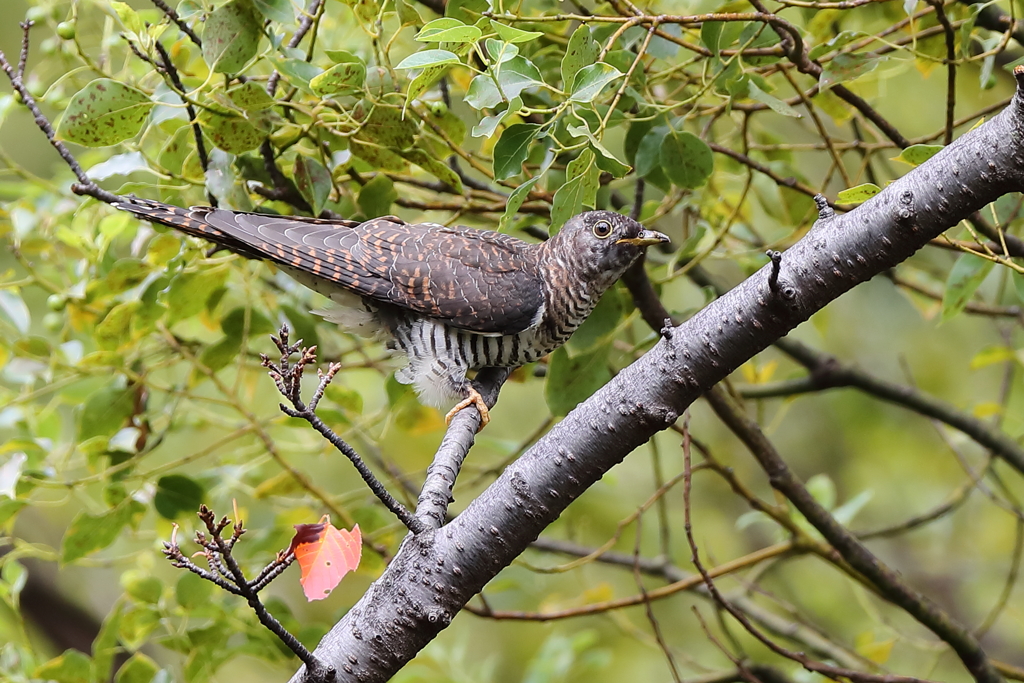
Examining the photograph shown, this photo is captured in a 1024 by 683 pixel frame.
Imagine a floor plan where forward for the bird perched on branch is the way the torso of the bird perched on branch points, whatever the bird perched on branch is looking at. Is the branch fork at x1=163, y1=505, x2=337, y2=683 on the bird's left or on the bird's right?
on the bird's right

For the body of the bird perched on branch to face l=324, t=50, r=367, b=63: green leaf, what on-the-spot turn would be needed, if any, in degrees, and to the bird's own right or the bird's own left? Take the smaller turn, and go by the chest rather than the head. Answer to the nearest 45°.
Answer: approximately 90° to the bird's own left

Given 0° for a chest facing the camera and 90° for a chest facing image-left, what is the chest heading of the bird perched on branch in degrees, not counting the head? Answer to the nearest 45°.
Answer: approximately 270°

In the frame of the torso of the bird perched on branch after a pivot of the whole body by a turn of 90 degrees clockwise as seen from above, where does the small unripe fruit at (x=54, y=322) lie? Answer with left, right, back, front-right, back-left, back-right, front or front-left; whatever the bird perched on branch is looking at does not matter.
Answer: back-right
